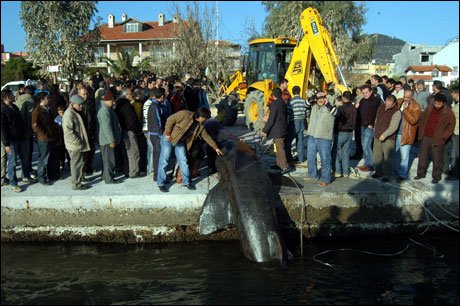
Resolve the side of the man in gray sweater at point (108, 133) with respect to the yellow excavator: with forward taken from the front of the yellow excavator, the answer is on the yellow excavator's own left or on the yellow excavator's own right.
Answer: on the yellow excavator's own left

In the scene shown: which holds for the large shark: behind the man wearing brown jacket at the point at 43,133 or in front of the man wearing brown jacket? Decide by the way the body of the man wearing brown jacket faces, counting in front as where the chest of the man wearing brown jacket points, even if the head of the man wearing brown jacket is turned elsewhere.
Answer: in front

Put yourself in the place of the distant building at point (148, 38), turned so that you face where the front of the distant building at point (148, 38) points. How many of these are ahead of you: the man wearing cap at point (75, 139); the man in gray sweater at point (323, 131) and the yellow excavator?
3

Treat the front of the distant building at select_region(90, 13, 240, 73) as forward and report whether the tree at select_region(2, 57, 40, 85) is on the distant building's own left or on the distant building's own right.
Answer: on the distant building's own right

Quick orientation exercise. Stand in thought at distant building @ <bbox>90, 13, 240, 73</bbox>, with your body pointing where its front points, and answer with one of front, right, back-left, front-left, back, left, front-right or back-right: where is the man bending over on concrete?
front

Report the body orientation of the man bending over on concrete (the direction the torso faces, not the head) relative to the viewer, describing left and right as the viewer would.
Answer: facing the viewer and to the right of the viewer

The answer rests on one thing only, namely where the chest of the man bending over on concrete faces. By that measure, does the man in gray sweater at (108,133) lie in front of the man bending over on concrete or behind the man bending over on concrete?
behind

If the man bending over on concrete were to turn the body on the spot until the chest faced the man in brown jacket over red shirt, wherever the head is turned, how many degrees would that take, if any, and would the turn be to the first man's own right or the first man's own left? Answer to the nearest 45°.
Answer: approximately 45° to the first man's own left

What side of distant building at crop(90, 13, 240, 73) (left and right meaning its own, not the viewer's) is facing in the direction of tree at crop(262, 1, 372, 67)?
left

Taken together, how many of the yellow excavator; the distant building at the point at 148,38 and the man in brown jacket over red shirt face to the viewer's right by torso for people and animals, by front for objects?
0

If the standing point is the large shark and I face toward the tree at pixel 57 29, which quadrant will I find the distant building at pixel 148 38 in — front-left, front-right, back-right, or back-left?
front-right

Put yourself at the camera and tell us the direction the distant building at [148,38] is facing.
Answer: facing the viewer

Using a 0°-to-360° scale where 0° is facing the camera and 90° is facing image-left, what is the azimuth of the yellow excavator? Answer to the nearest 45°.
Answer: approximately 135°

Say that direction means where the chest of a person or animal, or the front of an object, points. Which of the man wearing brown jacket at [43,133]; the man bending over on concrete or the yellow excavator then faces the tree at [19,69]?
the yellow excavator
